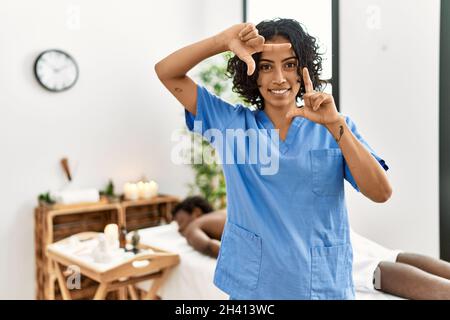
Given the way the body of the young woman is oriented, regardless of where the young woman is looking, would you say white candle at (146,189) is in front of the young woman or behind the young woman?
behind

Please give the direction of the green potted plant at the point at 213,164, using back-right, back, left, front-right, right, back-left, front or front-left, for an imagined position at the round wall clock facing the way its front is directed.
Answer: left

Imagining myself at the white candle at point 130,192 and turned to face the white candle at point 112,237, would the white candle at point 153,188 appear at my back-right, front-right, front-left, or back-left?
back-left

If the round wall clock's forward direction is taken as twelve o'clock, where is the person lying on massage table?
The person lying on massage table is roughly at 11 o'clock from the round wall clock.

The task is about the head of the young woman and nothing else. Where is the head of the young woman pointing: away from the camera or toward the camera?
toward the camera

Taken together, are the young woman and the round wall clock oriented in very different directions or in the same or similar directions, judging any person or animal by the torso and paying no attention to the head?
same or similar directions

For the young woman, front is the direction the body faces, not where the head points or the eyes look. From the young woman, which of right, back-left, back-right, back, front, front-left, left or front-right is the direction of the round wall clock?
back-right

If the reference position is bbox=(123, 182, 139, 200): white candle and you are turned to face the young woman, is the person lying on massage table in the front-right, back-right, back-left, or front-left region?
front-left

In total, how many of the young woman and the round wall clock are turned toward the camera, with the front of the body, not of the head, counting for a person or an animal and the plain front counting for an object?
2

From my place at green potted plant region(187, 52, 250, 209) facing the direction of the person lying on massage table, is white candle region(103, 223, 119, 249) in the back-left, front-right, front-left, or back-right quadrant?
front-right

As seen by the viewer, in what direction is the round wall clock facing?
toward the camera

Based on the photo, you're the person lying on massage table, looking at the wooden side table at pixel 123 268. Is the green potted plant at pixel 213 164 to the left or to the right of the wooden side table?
right

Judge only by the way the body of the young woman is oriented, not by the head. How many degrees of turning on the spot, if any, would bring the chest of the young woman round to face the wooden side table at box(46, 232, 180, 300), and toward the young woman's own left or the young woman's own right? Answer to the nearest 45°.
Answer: approximately 135° to the young woman's own right

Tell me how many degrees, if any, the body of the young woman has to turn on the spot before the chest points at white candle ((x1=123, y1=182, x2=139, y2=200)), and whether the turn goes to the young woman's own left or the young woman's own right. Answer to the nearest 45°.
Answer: approximately 135° to the young woman's own right
